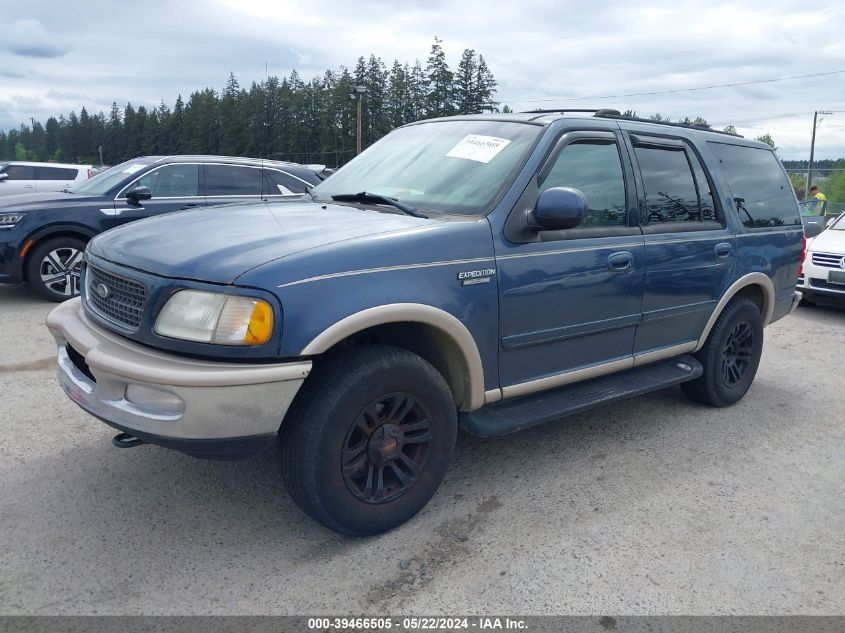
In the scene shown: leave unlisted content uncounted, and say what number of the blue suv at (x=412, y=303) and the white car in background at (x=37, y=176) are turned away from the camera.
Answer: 0

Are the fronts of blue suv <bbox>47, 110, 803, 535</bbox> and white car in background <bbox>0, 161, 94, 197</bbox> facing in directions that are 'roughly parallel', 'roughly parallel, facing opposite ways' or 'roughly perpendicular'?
roughly parallel

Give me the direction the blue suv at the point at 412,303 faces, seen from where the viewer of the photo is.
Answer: facing the viewer and to the left of the viewer

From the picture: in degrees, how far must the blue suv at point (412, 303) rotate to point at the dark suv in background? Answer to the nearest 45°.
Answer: approximately 90° to its right
